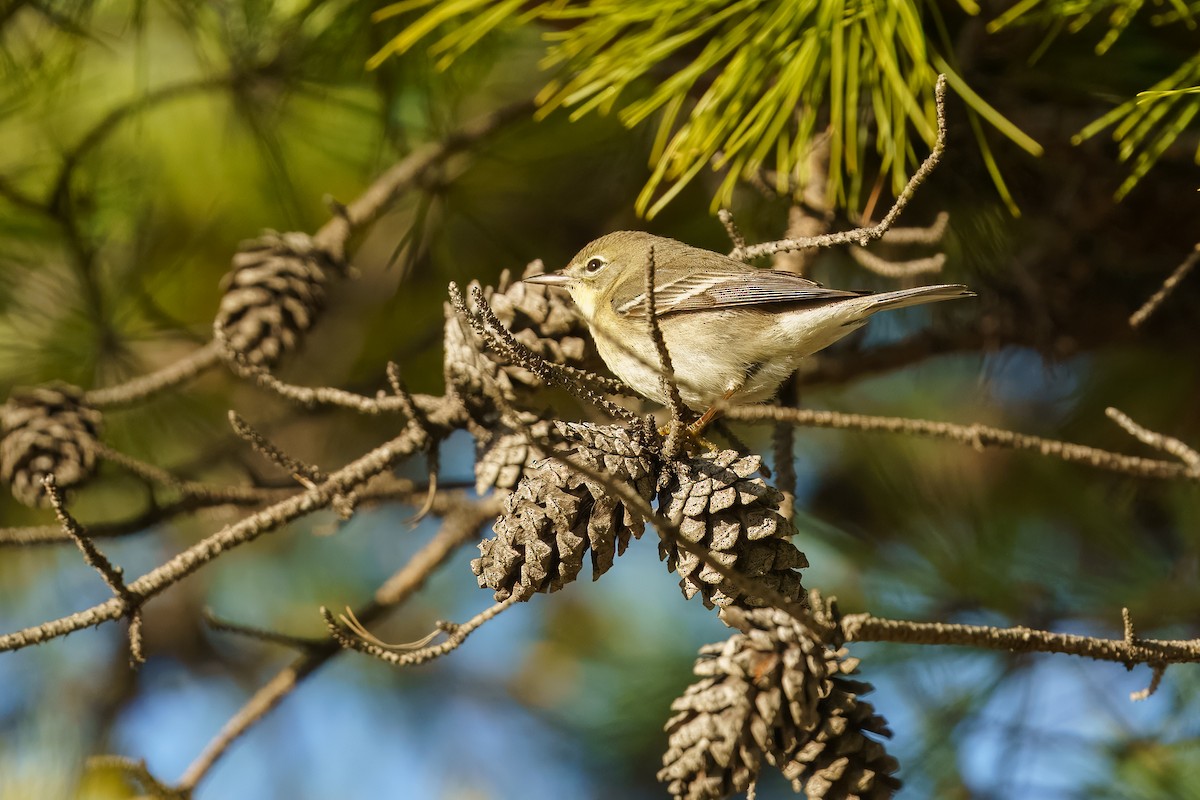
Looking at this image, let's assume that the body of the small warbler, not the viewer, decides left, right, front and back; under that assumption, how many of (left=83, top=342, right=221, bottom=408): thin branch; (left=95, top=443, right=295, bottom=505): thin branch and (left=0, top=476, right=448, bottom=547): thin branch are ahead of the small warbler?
3

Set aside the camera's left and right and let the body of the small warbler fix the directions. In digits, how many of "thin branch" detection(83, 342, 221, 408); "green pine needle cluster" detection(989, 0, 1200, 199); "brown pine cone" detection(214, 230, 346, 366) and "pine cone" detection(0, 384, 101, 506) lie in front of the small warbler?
3

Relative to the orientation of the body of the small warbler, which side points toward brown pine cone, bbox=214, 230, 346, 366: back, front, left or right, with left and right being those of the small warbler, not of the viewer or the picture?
front

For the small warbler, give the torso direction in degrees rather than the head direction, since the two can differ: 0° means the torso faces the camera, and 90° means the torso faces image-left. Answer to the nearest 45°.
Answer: approximately 90°

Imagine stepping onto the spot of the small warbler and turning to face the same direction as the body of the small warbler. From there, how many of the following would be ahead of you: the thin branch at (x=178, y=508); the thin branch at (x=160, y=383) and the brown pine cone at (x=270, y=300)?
3

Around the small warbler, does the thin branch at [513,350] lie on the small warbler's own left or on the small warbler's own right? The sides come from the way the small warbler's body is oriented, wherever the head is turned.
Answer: on the small warbler's own left

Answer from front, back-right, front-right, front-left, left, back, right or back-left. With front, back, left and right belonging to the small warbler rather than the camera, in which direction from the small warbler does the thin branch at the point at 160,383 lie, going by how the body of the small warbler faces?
front
